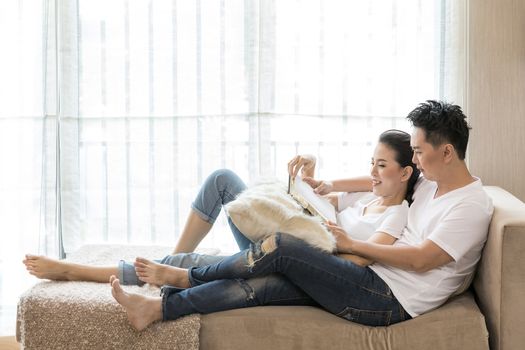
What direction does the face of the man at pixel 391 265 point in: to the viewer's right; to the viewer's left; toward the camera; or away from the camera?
to the viewer's left

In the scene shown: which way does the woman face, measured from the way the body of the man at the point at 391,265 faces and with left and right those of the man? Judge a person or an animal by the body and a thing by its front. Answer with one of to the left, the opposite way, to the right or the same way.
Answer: the same way

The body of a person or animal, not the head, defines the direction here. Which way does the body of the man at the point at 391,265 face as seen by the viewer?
to the viewer's left

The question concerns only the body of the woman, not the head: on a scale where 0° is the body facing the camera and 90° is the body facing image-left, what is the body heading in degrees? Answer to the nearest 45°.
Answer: approximately 90°
